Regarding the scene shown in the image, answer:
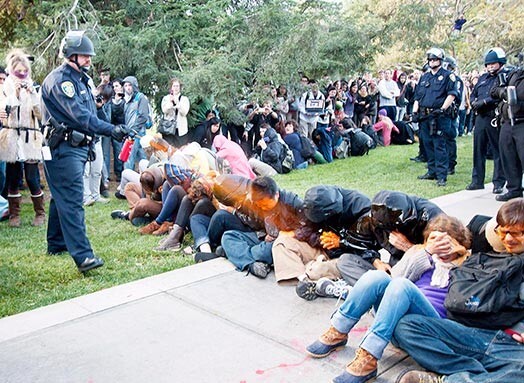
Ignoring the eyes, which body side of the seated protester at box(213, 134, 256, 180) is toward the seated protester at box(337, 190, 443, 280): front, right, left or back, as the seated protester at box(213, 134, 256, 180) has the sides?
left

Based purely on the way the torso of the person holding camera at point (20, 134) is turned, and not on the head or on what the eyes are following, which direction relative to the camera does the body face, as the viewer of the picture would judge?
toward the camera

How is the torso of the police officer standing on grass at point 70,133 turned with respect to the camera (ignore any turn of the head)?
to the viewer's right

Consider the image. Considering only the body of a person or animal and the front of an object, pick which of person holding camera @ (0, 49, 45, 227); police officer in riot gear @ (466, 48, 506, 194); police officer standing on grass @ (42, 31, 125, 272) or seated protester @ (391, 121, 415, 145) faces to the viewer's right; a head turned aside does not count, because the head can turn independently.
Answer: the police officer standing on grass

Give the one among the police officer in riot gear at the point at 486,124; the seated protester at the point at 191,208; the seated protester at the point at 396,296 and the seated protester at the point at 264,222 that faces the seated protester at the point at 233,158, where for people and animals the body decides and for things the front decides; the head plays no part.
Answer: the police officer in riot gear

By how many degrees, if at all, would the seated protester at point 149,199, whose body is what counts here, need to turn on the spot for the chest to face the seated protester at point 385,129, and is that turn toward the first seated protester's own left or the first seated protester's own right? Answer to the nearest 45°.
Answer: approximately 180°

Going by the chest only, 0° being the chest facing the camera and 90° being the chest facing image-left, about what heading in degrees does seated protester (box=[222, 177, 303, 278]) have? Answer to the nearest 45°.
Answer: approximately 45°

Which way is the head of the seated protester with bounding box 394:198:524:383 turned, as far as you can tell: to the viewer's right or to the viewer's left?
to the viewer's left

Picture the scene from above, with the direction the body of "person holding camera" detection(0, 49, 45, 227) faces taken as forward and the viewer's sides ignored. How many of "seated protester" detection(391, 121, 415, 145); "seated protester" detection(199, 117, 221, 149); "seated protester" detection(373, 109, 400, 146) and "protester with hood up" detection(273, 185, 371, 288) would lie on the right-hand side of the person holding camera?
0

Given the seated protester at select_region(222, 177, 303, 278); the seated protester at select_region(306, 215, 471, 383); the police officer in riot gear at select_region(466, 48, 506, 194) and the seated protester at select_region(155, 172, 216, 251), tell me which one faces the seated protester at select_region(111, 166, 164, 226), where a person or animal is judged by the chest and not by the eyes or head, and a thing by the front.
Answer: the police officer in riot gear

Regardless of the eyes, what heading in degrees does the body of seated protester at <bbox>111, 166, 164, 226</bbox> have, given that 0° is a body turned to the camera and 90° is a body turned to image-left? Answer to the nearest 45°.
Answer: approximately 45°

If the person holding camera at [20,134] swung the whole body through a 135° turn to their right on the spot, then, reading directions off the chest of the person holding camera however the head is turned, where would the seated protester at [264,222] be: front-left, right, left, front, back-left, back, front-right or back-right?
back

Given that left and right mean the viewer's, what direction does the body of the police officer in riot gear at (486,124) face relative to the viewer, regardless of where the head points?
facing the viewer and to the left of the viewer

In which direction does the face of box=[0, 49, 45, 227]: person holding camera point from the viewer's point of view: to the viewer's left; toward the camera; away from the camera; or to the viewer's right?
toward the camera

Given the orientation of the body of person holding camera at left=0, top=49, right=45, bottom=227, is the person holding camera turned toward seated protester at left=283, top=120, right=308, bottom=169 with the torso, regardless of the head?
no

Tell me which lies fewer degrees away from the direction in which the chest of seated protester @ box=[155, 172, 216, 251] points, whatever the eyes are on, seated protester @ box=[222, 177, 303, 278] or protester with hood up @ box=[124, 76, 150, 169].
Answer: the seated protester

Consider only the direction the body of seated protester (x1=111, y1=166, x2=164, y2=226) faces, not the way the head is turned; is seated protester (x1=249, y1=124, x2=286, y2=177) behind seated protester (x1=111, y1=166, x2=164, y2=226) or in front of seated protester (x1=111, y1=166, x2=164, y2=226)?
behind
